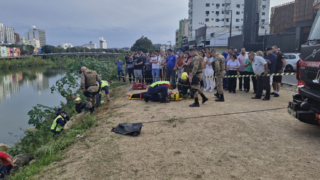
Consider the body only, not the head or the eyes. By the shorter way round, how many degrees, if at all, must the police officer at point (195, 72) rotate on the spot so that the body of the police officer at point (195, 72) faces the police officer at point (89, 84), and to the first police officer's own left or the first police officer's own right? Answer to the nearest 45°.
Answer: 0° — they already face them

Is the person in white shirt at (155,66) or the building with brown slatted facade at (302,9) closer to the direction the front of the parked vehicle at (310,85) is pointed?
the person in white shirt

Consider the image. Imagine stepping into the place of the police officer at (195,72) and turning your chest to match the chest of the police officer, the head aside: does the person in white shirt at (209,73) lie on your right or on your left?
on your right

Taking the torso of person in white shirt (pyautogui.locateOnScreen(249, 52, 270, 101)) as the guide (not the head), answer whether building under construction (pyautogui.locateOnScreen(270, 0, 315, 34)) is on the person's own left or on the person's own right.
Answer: on the person's own right

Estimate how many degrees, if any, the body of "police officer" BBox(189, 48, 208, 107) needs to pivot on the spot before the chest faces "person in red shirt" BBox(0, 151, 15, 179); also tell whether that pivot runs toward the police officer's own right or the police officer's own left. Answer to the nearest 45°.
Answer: approximately 45° to the police officer's own left

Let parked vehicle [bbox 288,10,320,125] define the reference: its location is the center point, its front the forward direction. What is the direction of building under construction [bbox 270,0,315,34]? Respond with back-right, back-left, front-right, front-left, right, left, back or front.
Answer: back-right

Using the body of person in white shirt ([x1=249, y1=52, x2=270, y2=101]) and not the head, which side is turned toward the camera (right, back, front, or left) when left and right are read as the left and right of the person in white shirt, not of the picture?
left

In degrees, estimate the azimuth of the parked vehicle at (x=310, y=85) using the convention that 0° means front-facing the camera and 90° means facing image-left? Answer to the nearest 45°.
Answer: approximately 45°

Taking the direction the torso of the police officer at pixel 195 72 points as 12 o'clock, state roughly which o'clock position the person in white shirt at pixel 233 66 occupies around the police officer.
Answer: The person in white shirt is roughly at 4 o'clock from the police officer.

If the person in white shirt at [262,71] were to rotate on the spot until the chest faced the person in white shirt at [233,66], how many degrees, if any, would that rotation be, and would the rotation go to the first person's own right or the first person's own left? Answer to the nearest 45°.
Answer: approximately 45° to the first person's own right

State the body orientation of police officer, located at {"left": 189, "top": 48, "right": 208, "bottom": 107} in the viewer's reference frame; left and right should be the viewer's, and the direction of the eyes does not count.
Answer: facing to the left of the viewer
